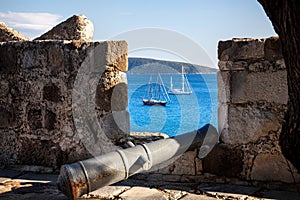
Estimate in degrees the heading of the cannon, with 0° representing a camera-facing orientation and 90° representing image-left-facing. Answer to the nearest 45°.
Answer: approximately 225°

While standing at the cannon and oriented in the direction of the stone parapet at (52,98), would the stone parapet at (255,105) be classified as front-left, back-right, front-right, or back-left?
back-right

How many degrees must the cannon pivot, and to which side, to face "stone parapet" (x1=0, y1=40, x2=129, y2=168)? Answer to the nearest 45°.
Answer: approximately 90° to its left

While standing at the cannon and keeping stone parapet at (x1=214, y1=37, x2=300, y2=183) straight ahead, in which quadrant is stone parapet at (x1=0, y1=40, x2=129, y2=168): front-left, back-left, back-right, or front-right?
back-left

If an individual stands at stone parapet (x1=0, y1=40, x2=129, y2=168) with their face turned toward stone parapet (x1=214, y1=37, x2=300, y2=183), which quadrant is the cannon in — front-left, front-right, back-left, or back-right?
front-right

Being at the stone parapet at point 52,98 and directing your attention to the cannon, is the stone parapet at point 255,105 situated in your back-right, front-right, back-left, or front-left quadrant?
front-left

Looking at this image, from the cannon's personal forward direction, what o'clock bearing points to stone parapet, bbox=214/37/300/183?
The stone parapet is roughly at 1 o'clock from the cannon.
